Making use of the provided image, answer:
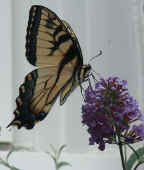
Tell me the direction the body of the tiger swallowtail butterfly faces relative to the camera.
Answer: to the viewer's right
